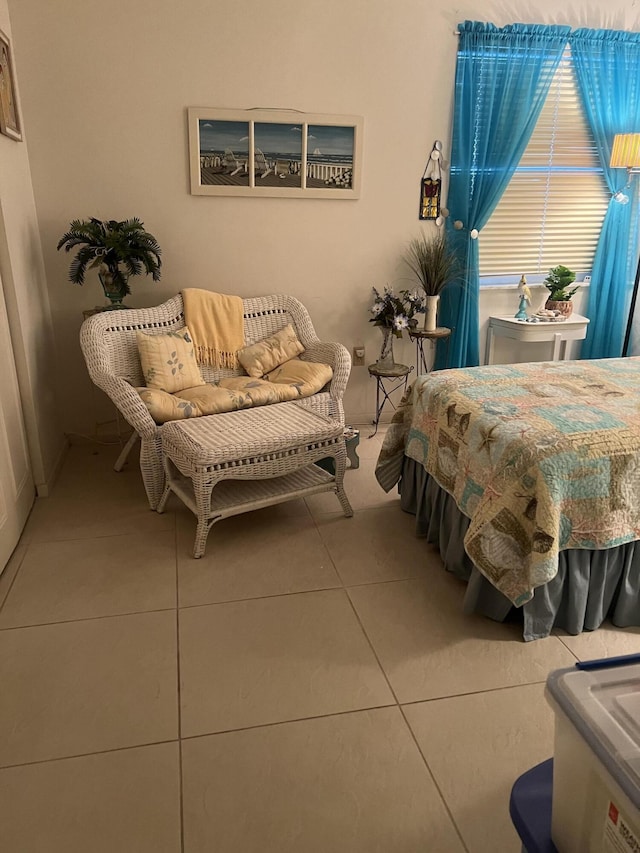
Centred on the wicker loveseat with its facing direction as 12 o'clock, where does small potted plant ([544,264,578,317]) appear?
The small potted plant is roughly at 10 o'clock from the wicker loveseat.

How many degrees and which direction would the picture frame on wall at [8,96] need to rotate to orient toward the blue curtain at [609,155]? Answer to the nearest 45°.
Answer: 0° — it already faces it

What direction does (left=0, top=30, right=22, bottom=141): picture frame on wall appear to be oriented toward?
to the viewer's right

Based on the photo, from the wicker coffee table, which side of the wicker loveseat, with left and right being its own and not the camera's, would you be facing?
front

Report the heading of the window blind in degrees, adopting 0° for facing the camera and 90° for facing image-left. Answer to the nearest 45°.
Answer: approximately 0°

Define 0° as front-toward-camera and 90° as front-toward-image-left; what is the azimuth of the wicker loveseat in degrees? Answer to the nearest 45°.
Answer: approximately 315°

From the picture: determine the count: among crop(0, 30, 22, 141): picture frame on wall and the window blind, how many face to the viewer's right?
1

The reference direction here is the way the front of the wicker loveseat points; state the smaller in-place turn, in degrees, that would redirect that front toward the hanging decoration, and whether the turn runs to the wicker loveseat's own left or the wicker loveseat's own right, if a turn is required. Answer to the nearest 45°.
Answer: approximately 45° to the wicker loveseat's own left

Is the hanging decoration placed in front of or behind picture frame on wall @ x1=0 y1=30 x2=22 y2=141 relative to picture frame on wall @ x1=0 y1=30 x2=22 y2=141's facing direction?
in front

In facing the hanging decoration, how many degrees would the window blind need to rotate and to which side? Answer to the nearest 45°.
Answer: approximately 45° to its right

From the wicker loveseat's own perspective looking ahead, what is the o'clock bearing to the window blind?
The window blind is roughly at 10 o'clock from the wicker loveseat.
